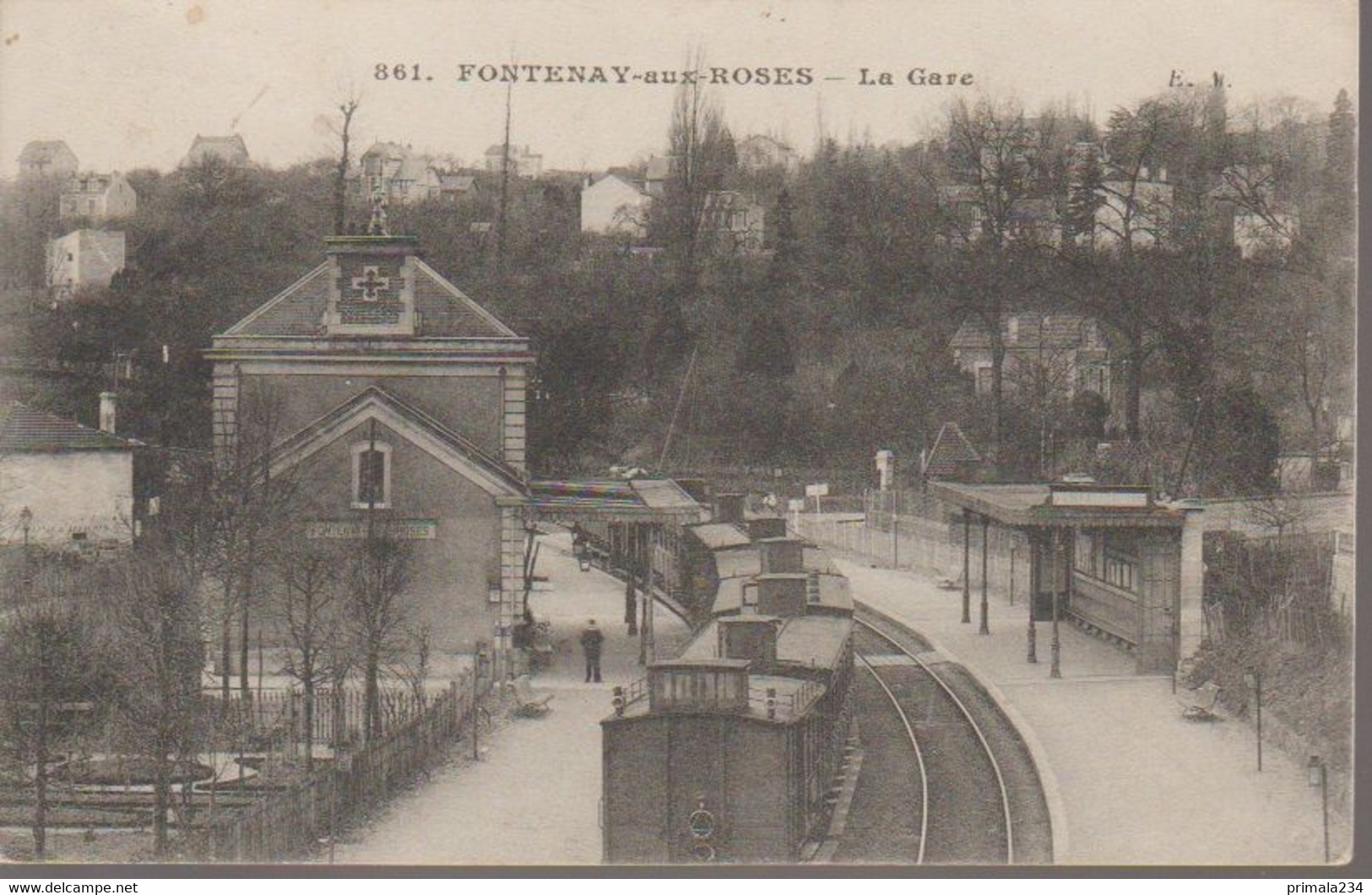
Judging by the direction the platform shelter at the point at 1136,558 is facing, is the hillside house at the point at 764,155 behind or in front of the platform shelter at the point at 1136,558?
in front

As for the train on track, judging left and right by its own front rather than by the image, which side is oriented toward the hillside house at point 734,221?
front

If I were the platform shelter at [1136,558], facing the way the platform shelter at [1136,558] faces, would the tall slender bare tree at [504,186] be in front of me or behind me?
in front

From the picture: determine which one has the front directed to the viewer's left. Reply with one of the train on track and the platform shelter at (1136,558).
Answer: the platform shelter

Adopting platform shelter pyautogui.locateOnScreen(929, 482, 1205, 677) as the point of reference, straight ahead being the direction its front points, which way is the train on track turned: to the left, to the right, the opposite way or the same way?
to the right

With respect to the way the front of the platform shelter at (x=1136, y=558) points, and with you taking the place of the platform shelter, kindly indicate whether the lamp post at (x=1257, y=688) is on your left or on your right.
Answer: on your left

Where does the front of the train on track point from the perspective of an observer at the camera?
facing away from the viewer

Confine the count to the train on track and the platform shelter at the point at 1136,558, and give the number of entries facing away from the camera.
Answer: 1

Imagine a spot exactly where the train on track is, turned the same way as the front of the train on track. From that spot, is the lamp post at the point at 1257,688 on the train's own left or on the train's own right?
on the train's own right

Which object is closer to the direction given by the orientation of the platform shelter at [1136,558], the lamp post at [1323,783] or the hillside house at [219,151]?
the hillside house

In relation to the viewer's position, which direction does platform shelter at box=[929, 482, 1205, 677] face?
facing to the left of the viewer
